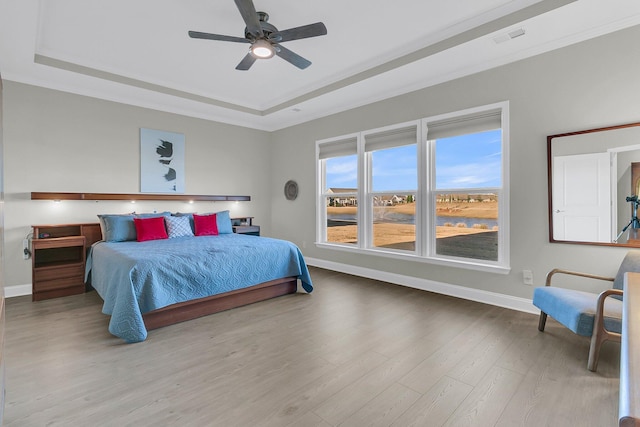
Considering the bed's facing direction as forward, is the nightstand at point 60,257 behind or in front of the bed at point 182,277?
behind

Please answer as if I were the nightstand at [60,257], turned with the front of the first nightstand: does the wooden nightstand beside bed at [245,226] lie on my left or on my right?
on my left

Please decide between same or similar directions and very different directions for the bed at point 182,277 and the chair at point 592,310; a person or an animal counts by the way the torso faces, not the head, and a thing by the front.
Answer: very different directions

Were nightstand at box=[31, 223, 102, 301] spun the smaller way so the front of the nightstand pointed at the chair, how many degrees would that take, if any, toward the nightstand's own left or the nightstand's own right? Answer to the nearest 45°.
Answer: approximately 45° to the nightstand's own left

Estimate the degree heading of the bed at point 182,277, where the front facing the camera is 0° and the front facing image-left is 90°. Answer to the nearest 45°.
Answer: approximately 315°

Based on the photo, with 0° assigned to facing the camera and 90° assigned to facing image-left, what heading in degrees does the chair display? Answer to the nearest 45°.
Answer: approximately 45°

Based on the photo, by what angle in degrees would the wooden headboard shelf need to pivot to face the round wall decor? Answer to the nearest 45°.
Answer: approximately 90° to its left

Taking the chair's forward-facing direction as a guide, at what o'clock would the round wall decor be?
The round wall decor is roughly at 2 o'clock from the chair.
